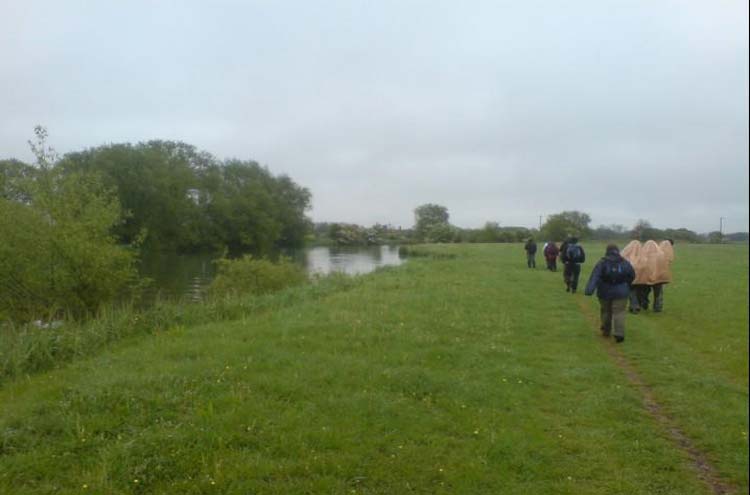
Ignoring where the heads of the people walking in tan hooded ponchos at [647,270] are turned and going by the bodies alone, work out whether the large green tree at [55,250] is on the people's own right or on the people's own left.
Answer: on the people's own left

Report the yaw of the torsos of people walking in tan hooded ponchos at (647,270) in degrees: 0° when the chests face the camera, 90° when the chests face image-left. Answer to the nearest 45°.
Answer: approximately 180°

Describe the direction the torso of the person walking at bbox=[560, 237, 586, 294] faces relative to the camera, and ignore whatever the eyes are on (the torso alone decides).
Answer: away from the camera

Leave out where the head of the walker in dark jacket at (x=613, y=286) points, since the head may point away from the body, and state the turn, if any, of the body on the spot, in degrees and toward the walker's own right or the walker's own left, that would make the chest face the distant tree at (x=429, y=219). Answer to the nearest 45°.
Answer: approximately 45° to the walker's own left

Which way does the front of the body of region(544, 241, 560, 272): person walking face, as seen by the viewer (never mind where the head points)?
away from the camera

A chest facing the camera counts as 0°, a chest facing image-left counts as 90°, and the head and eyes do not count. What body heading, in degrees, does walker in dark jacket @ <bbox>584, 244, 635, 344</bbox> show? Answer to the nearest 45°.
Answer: approximately 180°

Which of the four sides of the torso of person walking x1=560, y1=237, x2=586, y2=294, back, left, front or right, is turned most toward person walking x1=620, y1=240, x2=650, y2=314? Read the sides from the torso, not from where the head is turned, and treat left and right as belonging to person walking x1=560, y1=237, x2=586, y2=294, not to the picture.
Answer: back

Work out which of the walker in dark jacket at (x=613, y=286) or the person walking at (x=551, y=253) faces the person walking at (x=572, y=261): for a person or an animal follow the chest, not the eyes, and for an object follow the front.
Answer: the walker in dark jacket
